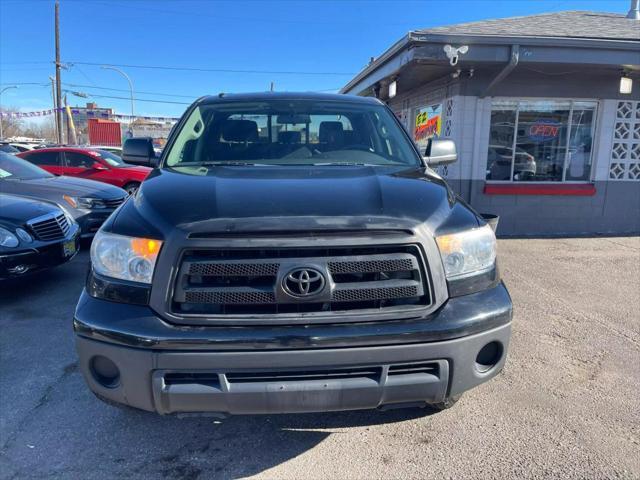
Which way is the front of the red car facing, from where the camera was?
facing the viewer and to the right of the viewer

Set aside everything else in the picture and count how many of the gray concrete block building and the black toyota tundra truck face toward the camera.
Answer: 2

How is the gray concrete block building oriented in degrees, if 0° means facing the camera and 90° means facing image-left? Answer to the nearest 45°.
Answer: approximately 0°

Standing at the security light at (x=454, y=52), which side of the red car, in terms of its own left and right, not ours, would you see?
front

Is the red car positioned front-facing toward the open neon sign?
yes

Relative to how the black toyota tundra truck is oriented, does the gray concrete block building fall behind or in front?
behind

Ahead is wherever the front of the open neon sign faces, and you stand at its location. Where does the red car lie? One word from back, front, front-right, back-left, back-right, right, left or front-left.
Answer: right

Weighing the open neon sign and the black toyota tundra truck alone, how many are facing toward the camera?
2
